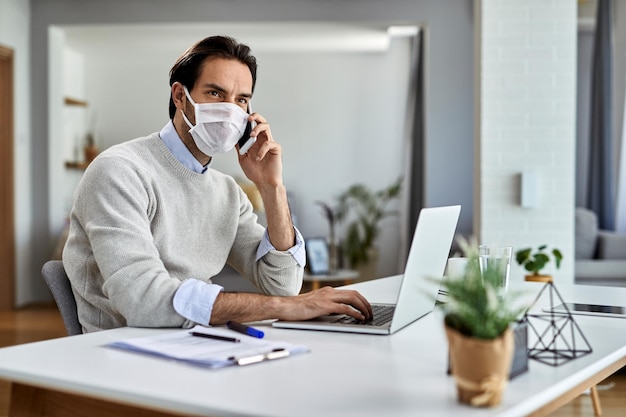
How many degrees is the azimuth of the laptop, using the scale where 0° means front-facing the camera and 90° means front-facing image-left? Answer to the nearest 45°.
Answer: approximately 90°

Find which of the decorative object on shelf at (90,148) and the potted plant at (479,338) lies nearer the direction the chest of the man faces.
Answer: the potted plant

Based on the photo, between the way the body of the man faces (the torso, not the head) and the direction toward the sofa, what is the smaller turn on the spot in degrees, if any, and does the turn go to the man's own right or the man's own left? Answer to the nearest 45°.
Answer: approximately 90° to the man's own left

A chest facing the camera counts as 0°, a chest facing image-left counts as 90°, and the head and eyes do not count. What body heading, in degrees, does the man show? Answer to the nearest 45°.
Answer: approximately 315°

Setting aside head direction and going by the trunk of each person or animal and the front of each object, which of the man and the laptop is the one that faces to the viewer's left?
the laptop

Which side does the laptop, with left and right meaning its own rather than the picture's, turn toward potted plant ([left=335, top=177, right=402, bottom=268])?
right

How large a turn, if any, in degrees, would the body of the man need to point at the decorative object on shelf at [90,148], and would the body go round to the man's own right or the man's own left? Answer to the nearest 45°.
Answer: approximately 135° to the man's own left

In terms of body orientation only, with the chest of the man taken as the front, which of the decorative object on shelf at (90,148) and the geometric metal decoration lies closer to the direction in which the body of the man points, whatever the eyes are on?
the geometric metal decoration

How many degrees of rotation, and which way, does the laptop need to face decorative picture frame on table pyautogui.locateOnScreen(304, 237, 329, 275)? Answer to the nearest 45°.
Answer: approximately 90° to its right

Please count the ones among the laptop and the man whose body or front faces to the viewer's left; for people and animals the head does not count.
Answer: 1
